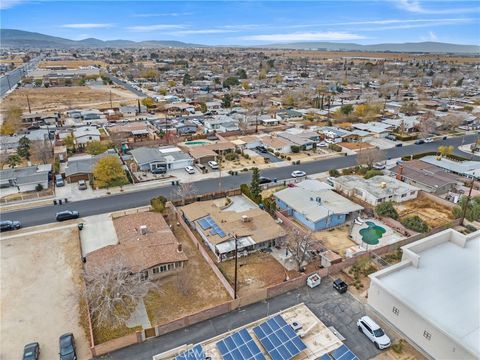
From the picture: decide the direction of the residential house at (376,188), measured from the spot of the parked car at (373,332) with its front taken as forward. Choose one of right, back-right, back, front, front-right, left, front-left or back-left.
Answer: back-left

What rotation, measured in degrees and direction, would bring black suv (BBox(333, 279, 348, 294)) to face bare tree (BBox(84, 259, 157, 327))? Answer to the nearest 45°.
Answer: approximately 90° to its right

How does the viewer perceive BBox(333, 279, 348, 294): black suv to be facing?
facing the viewer and to the right of the viewer

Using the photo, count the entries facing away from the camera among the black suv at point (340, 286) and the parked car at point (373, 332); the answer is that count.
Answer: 0

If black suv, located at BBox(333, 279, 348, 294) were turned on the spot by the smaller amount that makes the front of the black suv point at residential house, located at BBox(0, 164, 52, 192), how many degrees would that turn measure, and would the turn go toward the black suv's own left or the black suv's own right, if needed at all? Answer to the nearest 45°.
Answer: approximately 135° to the black suv's own right

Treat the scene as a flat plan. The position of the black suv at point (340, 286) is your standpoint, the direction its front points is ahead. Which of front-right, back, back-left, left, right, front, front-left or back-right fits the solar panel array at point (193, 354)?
right

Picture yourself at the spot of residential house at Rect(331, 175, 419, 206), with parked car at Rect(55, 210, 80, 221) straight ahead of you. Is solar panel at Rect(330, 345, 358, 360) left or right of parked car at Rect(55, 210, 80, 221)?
left

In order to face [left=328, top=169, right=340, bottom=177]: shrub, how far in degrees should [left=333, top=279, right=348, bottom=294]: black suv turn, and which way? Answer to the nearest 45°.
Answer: approximately 135° to its left

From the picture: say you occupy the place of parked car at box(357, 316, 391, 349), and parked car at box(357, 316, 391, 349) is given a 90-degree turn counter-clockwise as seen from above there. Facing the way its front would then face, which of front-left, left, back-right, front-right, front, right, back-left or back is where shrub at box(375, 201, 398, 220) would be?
front-left

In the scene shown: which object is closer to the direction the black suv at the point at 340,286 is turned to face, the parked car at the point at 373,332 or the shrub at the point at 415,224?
the parked car

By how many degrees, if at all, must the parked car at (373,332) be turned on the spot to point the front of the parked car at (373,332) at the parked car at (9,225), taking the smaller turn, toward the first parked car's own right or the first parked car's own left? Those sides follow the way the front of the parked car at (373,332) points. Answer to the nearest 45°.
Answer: approximately 135° to the first parked car's own right

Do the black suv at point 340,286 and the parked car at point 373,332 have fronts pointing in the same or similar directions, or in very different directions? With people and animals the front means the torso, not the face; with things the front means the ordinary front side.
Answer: same or similar directions

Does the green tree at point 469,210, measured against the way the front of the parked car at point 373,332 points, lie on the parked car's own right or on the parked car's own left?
on the parked car's own left

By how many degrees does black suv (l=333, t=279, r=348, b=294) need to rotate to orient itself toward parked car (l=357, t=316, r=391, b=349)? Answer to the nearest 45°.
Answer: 0° — it already faces it

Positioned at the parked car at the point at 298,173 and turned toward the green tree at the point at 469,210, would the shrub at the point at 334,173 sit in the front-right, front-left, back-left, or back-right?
front-left

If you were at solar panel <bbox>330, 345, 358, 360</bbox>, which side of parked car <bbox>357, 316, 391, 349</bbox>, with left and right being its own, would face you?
right

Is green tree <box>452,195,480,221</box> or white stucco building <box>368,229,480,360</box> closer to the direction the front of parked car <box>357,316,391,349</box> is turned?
the white stucco building

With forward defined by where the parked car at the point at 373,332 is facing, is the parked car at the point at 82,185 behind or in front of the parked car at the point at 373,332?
behind

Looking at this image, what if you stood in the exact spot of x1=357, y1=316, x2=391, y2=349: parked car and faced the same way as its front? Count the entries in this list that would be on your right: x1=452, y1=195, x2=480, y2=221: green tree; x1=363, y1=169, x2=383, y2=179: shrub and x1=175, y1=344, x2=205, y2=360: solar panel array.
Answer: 1
